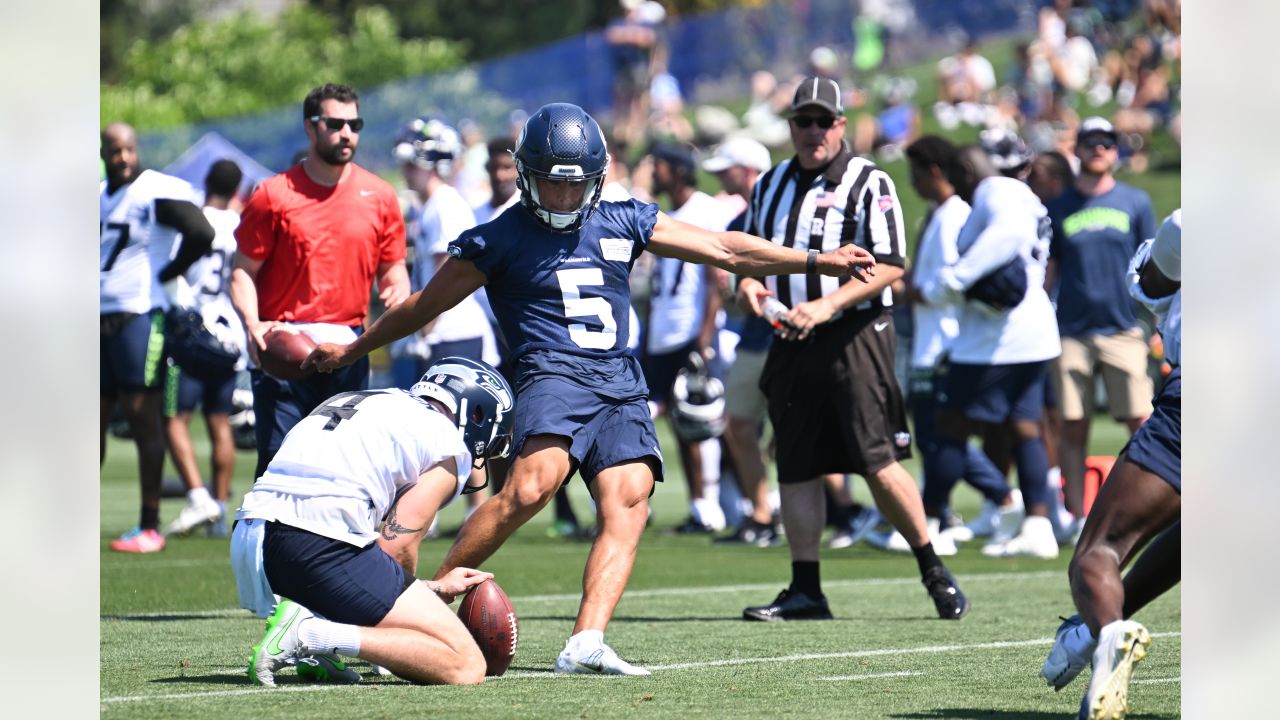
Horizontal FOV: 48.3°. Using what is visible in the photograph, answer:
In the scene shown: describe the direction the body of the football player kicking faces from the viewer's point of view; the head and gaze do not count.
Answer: toward the camera

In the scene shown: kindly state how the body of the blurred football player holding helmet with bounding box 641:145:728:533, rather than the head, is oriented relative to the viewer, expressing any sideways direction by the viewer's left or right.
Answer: facing the viewer and to the left of the viewer

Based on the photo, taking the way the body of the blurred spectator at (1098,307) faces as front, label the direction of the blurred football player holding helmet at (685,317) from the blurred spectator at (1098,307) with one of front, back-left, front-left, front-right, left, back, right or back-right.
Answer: right

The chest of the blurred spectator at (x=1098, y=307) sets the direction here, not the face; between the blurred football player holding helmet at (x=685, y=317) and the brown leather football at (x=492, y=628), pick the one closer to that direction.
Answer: the brown leather football

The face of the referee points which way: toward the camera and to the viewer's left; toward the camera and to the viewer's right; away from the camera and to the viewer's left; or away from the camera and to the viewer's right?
toward the camera and to the viewer's left

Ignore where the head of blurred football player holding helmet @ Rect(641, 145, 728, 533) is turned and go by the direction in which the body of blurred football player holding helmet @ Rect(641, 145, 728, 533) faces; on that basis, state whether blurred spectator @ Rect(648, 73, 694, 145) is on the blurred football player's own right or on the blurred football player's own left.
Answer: on the blurred football player's own right

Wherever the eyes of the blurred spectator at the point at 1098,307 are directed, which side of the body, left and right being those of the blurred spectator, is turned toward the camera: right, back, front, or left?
front

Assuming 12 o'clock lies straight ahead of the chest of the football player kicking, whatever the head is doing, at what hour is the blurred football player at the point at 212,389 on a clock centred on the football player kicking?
The blurred football player is roughly at 5 o'clock from the football player kicking.

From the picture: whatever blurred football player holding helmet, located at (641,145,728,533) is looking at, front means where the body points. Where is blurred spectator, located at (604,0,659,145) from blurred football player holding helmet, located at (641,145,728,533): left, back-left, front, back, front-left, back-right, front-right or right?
back-right

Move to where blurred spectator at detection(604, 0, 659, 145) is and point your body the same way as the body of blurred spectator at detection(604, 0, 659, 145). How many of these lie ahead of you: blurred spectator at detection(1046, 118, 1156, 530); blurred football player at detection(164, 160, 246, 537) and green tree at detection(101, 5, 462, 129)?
2

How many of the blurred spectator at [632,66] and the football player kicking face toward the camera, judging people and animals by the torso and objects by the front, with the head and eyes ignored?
2

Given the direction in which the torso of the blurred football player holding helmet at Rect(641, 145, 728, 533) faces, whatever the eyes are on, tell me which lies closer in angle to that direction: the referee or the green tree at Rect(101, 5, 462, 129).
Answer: the referee

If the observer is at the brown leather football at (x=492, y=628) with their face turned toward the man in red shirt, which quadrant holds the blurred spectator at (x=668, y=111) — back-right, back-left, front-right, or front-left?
front-right
